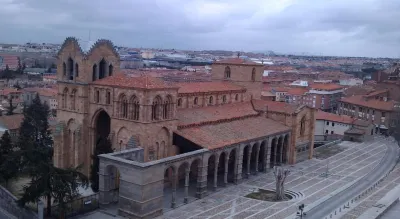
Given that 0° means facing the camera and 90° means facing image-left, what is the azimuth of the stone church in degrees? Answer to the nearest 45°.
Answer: approximately 45°

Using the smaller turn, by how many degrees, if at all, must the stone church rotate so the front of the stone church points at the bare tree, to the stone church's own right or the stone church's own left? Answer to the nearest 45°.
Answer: approximately 135° to the stone church's own left
